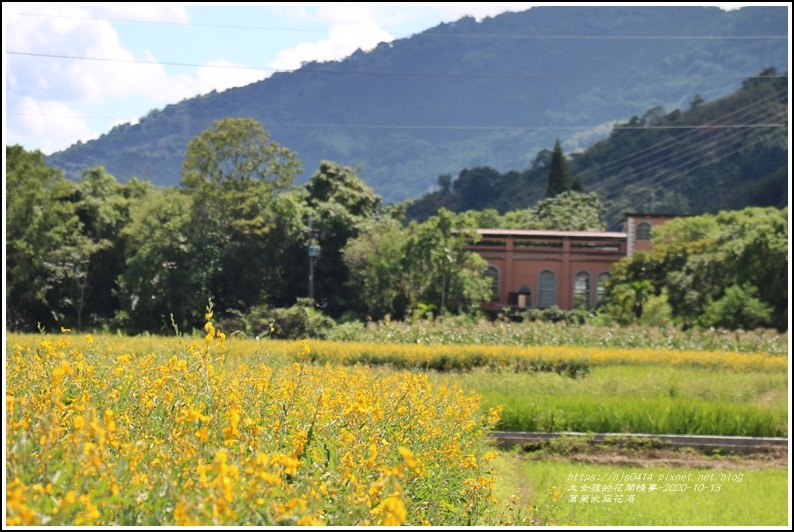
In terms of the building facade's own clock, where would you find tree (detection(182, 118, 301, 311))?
The tree is roughly at 2 o'clock from the building facade.

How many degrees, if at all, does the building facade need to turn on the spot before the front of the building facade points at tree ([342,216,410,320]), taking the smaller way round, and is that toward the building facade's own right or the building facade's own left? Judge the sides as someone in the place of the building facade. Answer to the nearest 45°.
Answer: approximately 45° to the building facade's own right

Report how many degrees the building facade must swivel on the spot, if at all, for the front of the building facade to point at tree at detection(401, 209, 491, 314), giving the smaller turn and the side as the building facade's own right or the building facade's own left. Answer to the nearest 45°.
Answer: approximately 45° to the building facade's own right

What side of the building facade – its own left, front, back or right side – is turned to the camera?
front

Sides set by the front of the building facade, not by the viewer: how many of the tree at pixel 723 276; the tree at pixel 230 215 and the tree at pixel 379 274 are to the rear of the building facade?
0

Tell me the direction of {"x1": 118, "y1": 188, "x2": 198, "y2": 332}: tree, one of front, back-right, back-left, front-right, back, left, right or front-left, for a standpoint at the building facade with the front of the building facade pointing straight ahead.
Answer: front-right

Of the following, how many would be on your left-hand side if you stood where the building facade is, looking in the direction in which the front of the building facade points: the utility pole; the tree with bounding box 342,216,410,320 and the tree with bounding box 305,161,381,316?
0

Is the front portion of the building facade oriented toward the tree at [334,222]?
no

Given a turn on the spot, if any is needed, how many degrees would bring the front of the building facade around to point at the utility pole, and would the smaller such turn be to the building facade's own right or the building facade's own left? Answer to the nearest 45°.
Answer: approximately 45° to the building facade's own right

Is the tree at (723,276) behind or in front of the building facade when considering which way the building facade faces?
in front
